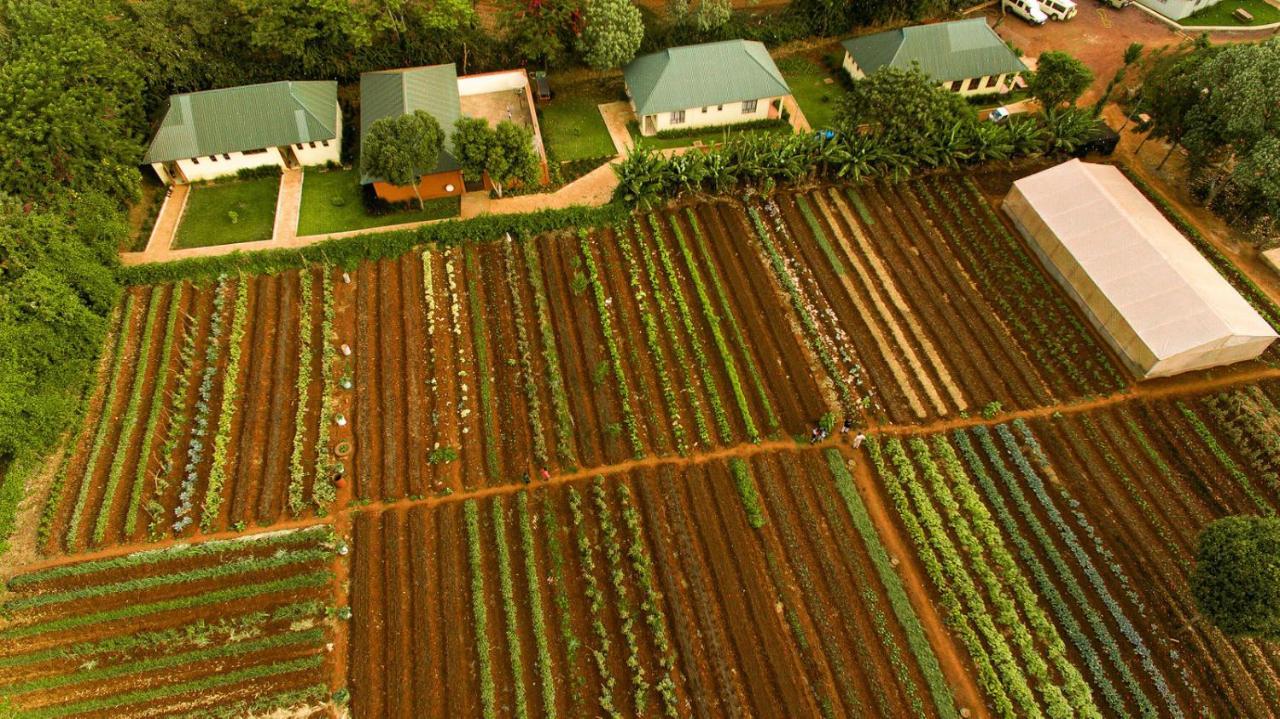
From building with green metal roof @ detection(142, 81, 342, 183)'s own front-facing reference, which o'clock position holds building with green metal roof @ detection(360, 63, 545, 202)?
building with green metal roof @ detection(360, 63, 545, 202) is roughly at 10 o'clock from building with green metal roof @ detection(142, 81, 342, 183).

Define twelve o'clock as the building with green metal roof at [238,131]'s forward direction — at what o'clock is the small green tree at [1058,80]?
The small green tree is roughly at 10 o'clock from the building with green metal roof.

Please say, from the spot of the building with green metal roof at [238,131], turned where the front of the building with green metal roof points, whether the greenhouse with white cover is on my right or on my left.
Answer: on my left

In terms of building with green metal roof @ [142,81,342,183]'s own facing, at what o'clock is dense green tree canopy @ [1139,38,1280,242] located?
The dense green tree canopy is roughly at 10 o'clock from the building with green metal roof.

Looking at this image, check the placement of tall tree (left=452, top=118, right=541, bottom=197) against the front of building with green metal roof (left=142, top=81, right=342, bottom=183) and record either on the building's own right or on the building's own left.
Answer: on the building's own left

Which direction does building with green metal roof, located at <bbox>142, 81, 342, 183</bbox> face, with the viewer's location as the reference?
facing the viewer

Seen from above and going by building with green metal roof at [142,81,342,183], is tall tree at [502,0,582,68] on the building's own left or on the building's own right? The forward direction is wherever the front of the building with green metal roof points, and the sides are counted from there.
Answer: on the building's own left

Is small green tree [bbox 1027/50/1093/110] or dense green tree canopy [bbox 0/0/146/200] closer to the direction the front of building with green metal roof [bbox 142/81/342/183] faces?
the small green tree
